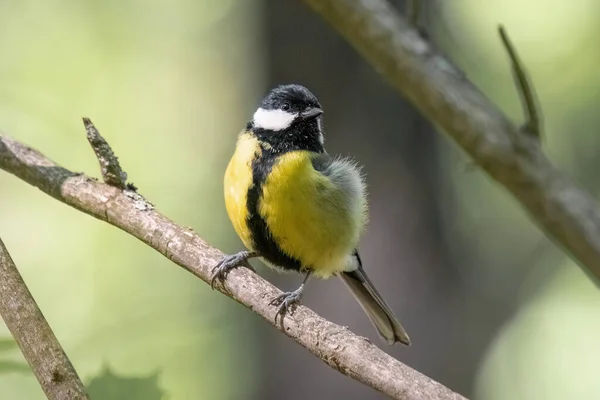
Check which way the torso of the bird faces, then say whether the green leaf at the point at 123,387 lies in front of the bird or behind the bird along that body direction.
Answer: in front

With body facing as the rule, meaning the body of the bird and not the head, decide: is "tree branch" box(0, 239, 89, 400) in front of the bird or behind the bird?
in front

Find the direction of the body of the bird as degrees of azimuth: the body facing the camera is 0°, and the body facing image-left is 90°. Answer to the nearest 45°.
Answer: approximately 45°

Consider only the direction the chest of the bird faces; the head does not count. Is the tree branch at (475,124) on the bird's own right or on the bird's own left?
on the bird's own left
